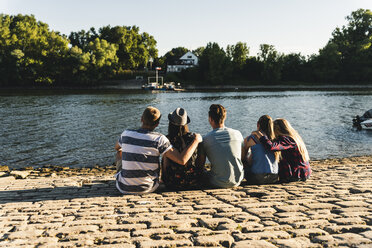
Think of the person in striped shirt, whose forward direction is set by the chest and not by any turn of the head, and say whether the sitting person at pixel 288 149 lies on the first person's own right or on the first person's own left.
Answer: on the first person's own right

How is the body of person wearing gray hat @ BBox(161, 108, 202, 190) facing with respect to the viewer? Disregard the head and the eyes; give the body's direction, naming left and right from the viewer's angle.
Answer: facing away from the viewer

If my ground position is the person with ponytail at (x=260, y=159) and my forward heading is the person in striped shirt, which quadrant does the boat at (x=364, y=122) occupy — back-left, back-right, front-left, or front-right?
back-right

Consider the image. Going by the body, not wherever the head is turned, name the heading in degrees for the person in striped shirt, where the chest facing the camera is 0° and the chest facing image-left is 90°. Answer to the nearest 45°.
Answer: approximately 180°

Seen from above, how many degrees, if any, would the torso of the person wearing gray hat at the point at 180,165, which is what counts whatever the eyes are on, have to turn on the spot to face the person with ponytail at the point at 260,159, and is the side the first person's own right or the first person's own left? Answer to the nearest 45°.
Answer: approximately 90° to the first person's own right

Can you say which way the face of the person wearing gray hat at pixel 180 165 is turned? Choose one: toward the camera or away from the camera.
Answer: away from the camera

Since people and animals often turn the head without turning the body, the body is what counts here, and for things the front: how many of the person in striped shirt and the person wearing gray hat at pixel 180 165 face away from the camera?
2

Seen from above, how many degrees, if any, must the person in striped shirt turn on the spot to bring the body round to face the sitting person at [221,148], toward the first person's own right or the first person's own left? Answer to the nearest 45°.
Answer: approximately 90° to the first person's own right

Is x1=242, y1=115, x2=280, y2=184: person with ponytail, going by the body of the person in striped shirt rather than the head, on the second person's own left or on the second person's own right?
on the second person's own right
